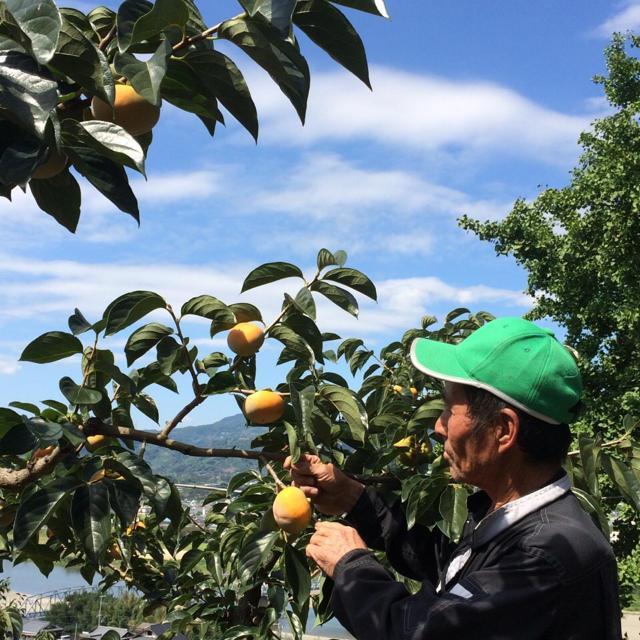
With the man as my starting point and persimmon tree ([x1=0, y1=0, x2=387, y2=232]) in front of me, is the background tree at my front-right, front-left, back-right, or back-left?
back-right

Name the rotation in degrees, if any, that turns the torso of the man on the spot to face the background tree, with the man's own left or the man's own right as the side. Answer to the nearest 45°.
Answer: approximately 90° to the man's own right

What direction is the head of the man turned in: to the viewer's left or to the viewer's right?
to the viewer's left

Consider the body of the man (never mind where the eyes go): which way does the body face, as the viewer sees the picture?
to the viewer's left
